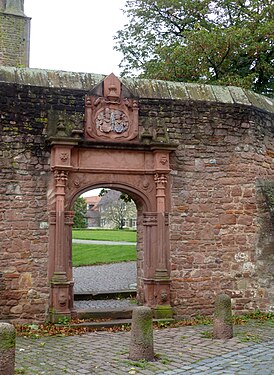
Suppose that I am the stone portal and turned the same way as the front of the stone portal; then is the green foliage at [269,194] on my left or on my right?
on my left

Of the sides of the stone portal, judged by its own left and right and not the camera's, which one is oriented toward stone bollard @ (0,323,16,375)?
front

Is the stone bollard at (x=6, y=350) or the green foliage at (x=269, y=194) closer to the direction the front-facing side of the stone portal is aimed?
the stone bollard

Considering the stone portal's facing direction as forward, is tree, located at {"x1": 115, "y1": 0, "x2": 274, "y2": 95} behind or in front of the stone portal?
behind

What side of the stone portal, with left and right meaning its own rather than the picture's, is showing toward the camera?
front
